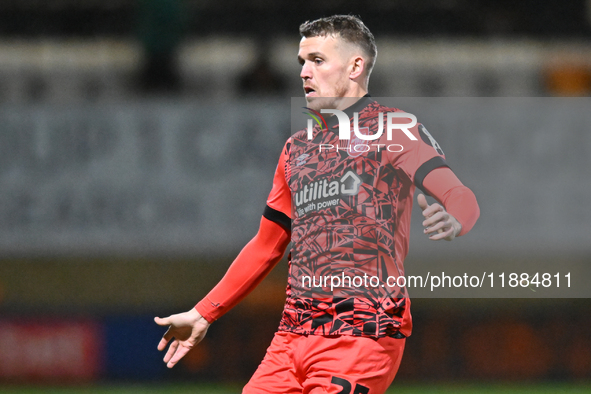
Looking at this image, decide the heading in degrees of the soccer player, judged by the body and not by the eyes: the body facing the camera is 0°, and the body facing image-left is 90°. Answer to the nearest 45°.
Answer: approximately 45°
